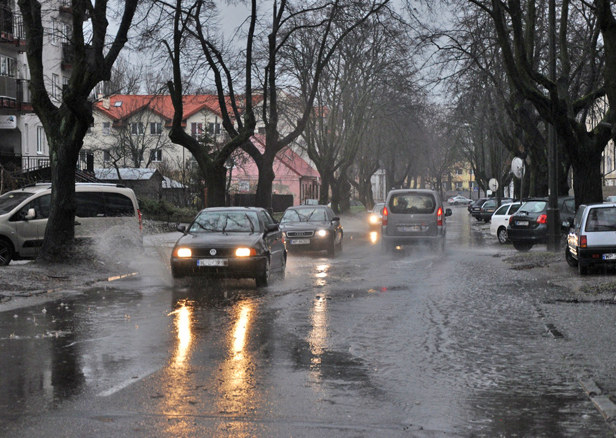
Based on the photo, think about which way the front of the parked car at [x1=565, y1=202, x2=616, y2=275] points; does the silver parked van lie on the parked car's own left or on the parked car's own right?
on the parked car's own left

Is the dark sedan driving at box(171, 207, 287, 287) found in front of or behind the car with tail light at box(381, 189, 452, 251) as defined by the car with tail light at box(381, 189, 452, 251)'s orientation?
behind

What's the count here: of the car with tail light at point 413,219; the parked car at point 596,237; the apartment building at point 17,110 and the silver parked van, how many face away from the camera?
2

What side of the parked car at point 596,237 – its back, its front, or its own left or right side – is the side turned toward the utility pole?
front

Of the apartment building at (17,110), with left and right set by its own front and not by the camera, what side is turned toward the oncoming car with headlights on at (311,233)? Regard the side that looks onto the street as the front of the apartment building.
front

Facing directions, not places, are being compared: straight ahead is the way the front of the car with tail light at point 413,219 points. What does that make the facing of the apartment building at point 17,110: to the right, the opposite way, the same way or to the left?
to the right

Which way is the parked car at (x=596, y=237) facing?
away from the camera

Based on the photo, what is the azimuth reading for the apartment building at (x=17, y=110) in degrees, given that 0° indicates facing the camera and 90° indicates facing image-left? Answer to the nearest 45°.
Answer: approximately 315°

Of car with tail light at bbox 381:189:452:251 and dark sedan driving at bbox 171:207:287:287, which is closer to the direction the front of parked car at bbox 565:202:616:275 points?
the car with tail light

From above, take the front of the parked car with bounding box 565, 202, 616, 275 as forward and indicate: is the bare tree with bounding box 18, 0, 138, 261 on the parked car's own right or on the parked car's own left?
on the parked car's own left

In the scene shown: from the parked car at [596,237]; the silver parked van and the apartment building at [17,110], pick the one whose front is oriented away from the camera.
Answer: the parked car

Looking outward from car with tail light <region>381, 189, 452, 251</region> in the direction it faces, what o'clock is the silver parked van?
The silver parked van is roughly at 8 o'clock from the car with tail light.

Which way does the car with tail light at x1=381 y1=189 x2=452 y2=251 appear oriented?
away from the camera

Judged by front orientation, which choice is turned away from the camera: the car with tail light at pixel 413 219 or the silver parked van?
the car with tail light

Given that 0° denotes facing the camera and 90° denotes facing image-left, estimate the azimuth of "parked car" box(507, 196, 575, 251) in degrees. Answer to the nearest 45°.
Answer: approximately 225°
